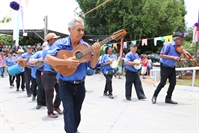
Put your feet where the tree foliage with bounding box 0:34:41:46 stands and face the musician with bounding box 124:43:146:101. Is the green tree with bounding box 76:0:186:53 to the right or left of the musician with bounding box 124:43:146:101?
left

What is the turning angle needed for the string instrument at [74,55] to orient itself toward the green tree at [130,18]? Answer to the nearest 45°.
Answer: approximately 180°

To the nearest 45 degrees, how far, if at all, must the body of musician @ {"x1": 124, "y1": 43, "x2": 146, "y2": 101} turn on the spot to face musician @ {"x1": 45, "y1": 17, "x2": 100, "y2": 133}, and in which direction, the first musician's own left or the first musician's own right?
approximately 45° to the first musician's own right

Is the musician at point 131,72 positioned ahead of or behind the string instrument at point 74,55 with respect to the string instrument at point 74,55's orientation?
behind

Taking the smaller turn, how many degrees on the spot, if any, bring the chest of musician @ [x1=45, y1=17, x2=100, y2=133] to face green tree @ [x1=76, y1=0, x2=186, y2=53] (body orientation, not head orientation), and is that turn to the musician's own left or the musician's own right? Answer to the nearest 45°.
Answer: approximately 135° to the musician's own left

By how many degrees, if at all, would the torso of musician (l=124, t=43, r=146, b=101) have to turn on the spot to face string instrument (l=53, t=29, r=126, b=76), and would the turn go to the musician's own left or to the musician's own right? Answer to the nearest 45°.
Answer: approximately 45° to the musician's own right
